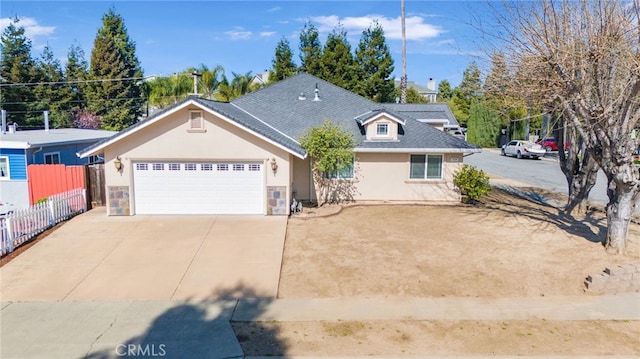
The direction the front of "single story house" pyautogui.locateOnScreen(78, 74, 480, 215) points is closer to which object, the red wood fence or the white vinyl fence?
the white vinyl fence

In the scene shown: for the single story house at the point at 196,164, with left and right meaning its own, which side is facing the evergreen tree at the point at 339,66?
back

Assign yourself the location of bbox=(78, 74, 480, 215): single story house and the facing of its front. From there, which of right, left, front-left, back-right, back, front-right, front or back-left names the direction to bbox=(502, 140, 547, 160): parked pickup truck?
back-left

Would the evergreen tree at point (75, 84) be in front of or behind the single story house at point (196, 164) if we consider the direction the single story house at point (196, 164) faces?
behind

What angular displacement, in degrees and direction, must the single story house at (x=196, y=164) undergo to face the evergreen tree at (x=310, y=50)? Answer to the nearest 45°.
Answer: approximately 180°

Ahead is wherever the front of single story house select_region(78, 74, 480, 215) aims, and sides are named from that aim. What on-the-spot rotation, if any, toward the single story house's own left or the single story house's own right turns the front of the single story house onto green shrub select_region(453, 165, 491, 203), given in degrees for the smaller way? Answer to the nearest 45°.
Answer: approximately 90° to the single story house's own left

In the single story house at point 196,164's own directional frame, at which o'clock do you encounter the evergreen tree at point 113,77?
The evergreen tree is roughly at 5 o'clock from the single story house.

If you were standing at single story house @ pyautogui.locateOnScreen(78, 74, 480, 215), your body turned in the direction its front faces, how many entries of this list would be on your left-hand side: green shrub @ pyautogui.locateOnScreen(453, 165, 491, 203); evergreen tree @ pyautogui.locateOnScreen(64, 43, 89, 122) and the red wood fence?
1

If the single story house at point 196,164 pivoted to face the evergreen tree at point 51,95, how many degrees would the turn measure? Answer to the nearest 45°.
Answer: approximately 135° to its right

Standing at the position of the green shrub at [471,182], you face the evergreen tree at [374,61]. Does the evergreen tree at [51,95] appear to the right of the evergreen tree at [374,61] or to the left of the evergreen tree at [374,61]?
left

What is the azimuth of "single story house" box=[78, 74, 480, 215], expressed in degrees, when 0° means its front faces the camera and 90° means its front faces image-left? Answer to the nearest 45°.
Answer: approximately 0°
